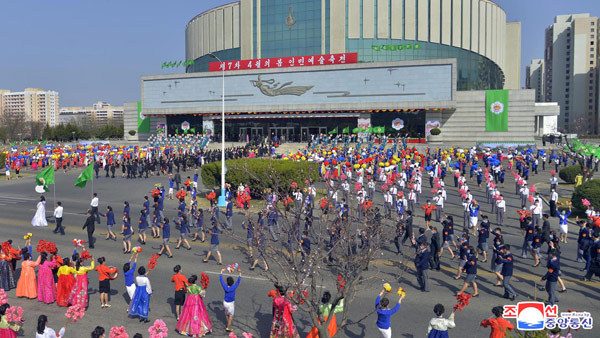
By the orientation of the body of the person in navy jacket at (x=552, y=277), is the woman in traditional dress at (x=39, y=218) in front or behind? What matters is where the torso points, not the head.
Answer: in front

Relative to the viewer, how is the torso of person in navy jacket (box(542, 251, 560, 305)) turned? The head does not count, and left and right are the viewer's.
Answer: facing to the left of the viewer
